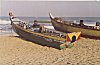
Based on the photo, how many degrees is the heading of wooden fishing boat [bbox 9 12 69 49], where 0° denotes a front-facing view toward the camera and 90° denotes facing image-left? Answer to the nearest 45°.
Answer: approximately 135°

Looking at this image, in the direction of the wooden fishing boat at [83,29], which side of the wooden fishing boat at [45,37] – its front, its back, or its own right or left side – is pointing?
right
